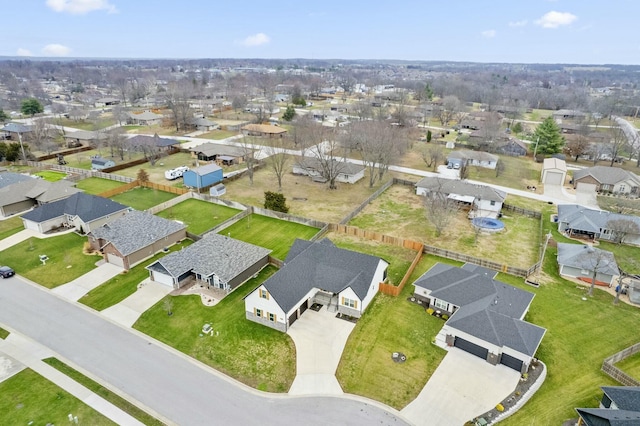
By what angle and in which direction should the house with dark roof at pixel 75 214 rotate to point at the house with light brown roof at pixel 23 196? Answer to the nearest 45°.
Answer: approximately 90° to its right

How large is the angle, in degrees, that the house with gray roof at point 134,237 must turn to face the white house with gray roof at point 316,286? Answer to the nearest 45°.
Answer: approximately 90° to its left

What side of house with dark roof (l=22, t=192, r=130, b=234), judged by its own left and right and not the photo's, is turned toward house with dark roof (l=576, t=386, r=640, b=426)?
left

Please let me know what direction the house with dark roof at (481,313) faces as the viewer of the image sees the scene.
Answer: facing the viewer and to the left of the viewer

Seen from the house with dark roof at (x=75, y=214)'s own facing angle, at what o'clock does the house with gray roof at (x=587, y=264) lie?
the house with gray roof at (x=587, y=264) is roughly at 9 o'clock from the house with dark roof at (x=75, y=214).

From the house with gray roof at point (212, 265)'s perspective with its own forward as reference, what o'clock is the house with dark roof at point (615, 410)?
the house with dark roof at point (615, 410) is roughly at 9 o'clock from the house with gray roof at point (212, 265).

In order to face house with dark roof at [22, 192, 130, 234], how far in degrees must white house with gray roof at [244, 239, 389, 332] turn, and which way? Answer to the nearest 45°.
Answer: approximately 90° to its right

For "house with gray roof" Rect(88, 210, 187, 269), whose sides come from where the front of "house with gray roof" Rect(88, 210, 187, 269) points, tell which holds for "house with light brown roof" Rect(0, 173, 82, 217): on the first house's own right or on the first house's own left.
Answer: on the first house's own right

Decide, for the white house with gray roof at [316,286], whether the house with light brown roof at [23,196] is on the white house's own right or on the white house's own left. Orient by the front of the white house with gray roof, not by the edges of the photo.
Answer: on the white house's own right

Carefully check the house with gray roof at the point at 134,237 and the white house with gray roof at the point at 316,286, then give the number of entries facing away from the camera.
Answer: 0
